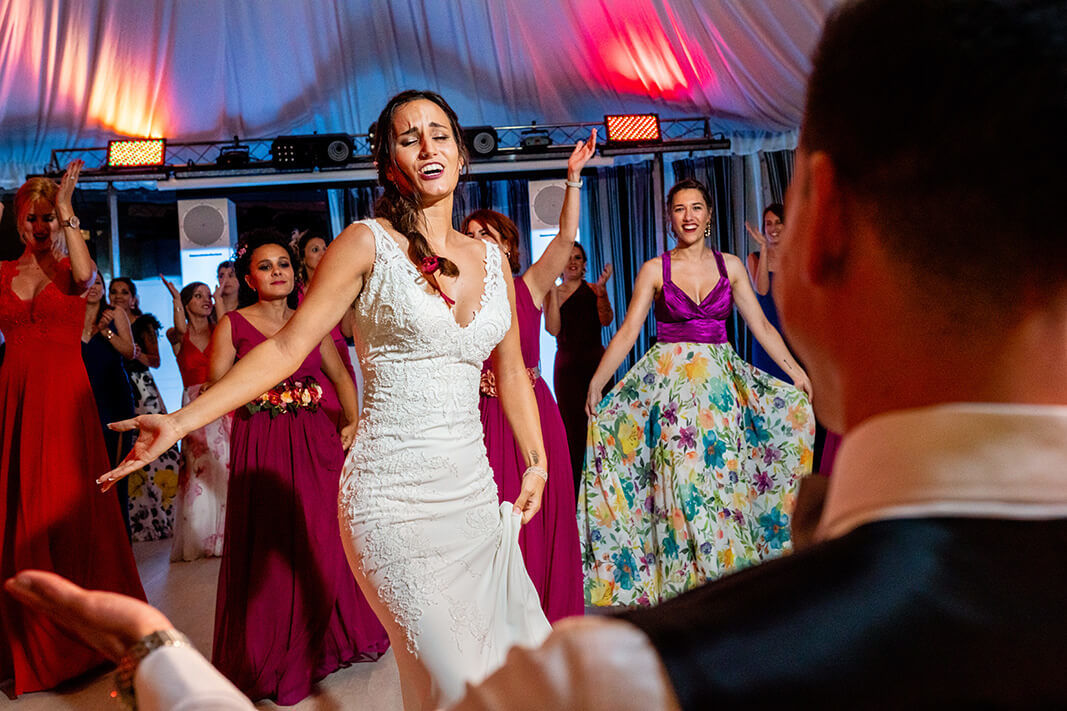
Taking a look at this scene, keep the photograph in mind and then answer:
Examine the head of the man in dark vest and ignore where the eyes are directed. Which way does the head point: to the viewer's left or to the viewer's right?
to the viewer's left

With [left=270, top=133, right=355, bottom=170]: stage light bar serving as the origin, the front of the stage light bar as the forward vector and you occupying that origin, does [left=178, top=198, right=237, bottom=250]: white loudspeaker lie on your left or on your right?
on your right

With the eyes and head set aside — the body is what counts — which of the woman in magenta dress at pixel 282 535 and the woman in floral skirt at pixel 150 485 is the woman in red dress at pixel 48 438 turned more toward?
the woman in magenta dress

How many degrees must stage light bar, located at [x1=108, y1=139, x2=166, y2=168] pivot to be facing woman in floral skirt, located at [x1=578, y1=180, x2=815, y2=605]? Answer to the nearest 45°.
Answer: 0° — it already faces them

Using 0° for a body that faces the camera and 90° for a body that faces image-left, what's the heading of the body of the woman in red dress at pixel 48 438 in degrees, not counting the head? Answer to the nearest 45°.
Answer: approximately 0°
